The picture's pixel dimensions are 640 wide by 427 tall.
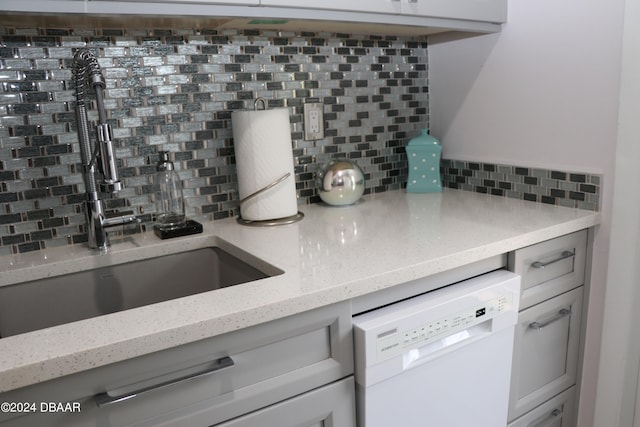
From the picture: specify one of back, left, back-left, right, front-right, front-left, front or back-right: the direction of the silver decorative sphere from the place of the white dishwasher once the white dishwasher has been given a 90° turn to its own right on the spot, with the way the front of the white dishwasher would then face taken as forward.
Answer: right

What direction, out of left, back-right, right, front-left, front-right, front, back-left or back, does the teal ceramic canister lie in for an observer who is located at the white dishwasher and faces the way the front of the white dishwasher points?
back-left

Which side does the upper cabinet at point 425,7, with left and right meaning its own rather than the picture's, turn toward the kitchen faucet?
right

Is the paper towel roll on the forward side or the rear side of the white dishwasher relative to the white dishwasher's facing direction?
on the rear side

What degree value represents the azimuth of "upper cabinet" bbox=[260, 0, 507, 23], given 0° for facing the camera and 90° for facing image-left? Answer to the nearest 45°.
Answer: approximately 315°

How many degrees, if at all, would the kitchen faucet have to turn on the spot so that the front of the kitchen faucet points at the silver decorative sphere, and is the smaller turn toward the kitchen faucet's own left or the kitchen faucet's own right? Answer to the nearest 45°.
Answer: approximately 45° to the kitchen faucet's own left

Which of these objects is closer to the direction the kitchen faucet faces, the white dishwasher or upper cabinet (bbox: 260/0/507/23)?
the white dishwasher

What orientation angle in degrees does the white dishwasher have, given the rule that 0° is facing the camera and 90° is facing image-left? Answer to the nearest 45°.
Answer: approximately 315°

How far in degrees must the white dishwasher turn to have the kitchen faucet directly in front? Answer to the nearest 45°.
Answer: approximately 135° to its right

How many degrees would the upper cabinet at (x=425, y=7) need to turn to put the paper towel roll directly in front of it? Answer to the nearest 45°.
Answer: approximately 135° to its right
